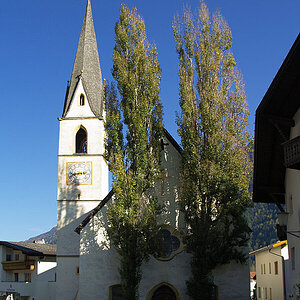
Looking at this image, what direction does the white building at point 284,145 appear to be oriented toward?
to the viewer's left

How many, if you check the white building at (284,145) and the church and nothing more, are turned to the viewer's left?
1

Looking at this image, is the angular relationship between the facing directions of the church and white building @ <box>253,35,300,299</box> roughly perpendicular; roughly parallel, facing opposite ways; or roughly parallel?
roughly perpendicular

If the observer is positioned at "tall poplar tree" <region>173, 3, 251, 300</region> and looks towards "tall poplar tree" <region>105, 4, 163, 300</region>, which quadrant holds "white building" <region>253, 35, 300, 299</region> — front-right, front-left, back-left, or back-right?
back-left

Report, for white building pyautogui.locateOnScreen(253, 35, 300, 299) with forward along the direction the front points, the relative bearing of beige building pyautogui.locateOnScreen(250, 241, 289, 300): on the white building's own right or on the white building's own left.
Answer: on the white building's own right

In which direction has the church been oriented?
toward the camera

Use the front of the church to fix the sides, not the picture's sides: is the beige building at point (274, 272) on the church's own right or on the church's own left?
on the church's own left

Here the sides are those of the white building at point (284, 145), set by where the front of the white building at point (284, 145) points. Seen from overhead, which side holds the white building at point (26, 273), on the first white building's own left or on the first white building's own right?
on the first white building's own right
